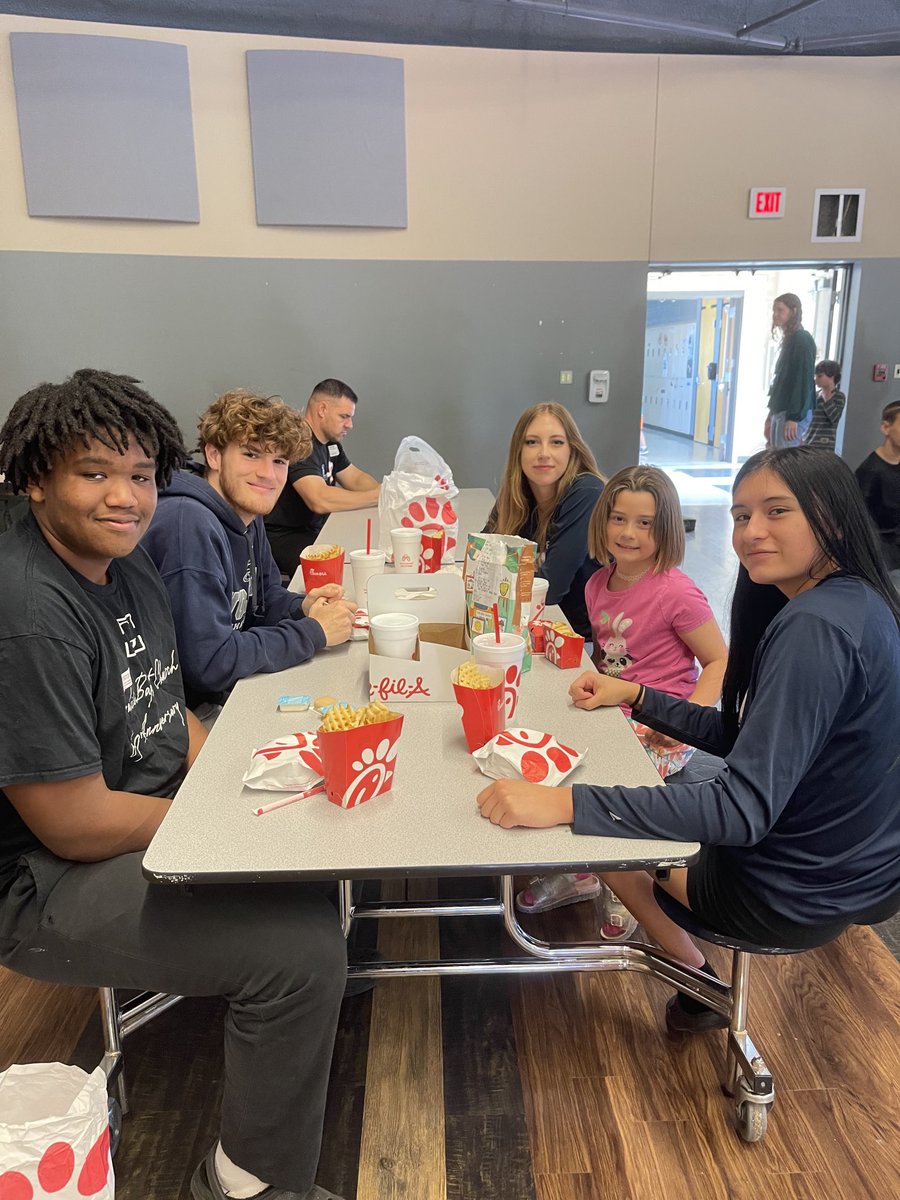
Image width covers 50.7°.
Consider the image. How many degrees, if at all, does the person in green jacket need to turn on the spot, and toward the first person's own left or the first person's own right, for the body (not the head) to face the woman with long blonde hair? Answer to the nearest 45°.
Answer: approximately 90° to the first person's own left

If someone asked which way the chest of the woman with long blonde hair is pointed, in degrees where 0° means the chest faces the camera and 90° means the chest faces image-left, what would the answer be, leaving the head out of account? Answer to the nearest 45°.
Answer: approximately 45°

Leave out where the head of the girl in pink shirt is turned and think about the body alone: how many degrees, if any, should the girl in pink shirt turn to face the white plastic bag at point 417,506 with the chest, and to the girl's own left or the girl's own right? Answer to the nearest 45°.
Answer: approximately 90° to the girl's own right

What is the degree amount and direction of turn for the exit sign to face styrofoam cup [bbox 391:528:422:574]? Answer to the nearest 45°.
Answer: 0° — it already faces it

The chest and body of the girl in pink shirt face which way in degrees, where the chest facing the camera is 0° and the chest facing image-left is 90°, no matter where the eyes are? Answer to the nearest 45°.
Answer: approximately 45°

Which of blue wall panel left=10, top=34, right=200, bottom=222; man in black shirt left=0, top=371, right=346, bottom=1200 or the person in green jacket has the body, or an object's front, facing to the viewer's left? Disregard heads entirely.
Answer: the person in green jacket

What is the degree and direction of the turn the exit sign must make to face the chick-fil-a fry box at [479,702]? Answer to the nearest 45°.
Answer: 0° — it already faces it

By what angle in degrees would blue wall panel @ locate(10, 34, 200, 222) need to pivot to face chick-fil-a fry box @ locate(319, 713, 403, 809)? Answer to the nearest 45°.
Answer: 0° — it already faces it

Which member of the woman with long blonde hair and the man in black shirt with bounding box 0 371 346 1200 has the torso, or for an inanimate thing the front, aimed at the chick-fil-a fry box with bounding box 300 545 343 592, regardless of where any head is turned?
the woman with long blonde hair

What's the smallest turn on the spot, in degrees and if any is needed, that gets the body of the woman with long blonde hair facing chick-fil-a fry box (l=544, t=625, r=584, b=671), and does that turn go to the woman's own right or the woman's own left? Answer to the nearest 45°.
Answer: approximately 45° to the woman's own left

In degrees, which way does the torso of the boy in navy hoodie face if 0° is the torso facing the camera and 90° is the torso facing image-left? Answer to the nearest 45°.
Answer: approximately 315°
